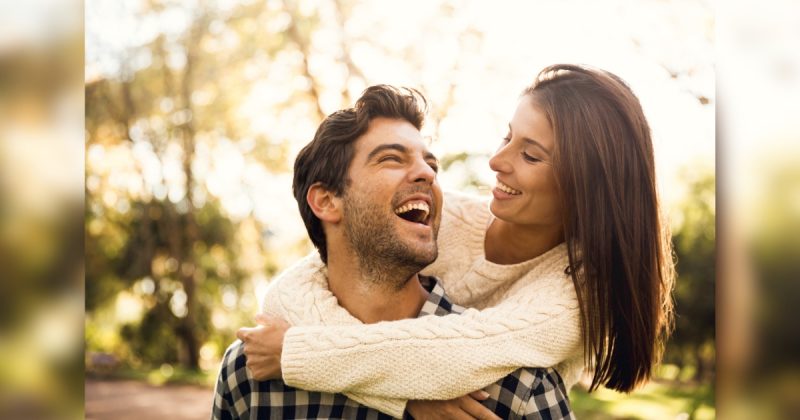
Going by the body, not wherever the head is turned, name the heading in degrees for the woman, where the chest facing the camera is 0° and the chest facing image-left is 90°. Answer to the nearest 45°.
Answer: approximately 45°

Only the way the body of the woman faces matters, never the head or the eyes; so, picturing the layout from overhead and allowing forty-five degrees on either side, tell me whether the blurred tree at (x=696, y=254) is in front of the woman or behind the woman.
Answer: behind
